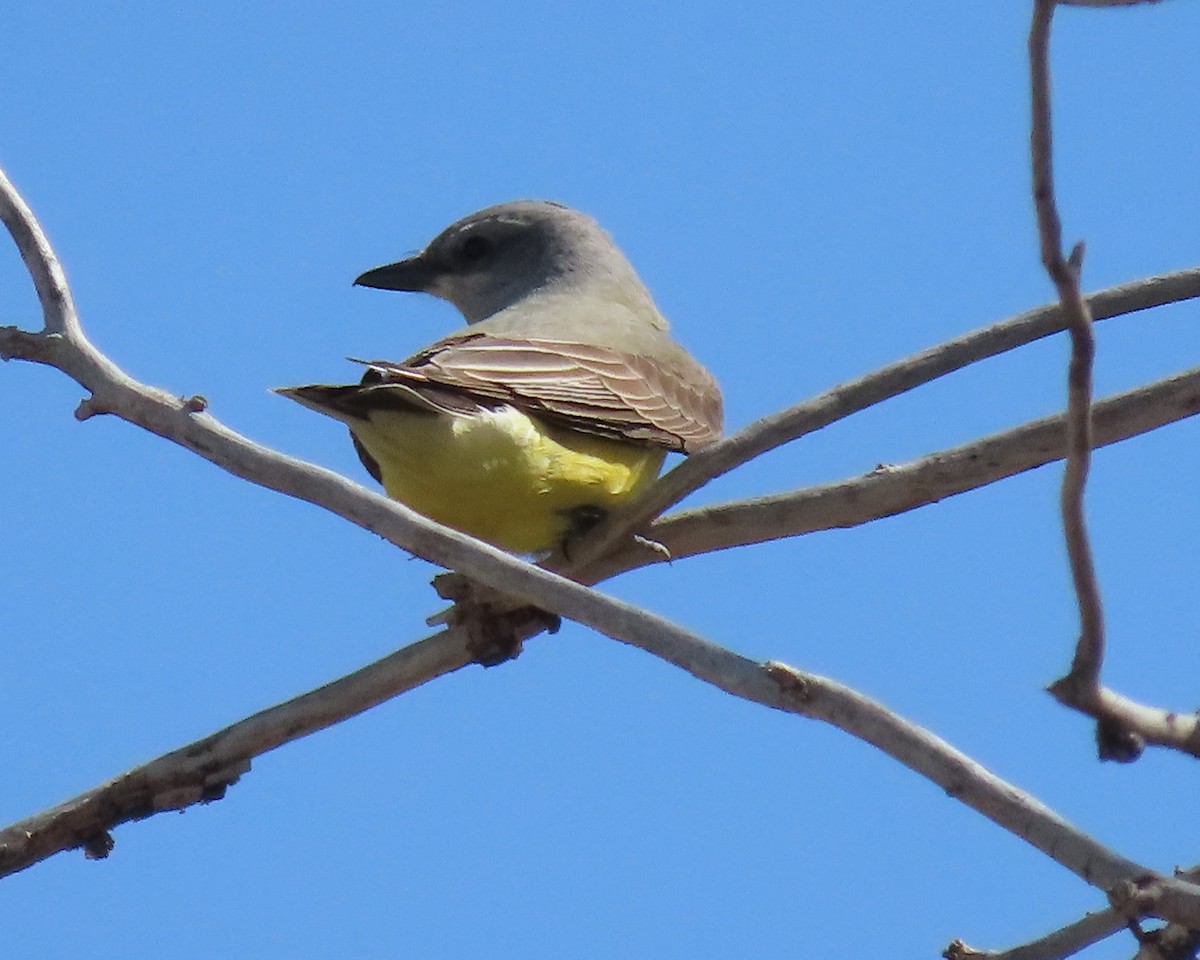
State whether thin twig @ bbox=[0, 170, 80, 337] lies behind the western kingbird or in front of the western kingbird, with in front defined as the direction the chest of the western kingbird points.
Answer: behind

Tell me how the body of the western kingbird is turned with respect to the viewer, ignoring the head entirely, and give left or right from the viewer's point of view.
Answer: facing away from the viewer and to the right of the viewer

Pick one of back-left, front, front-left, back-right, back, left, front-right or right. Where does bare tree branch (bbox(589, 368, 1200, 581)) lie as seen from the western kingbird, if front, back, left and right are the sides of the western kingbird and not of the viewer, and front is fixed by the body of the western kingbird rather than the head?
right

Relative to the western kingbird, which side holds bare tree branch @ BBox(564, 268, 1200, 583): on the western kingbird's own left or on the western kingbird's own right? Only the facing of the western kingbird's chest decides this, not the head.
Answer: on the western kingbird's own right

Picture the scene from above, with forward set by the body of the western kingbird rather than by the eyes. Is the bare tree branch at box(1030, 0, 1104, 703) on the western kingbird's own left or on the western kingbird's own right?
on the western kingbird's own right
